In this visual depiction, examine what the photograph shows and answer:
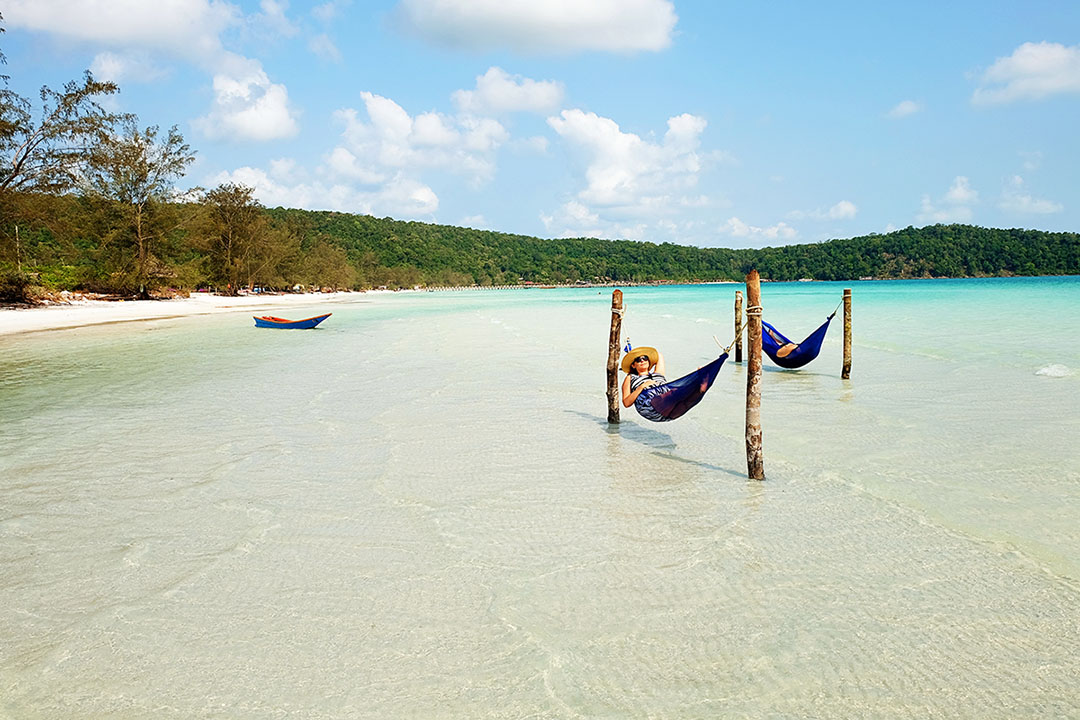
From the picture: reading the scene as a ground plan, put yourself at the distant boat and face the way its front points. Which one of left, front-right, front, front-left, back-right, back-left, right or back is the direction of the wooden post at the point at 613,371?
right

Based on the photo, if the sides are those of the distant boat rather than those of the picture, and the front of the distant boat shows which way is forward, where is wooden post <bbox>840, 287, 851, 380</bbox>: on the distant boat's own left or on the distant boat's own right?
on the distant boat's own right

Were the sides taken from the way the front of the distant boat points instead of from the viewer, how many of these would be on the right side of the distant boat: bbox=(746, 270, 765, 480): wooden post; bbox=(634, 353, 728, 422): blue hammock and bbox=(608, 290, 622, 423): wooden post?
3

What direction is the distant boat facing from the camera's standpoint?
to the viewer's right

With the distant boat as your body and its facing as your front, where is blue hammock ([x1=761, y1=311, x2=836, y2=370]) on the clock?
The blue hammock is roughly at 2 o'clock from the distant boat.

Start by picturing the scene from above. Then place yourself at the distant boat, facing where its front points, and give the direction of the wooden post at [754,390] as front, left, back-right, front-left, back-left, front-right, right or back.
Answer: right

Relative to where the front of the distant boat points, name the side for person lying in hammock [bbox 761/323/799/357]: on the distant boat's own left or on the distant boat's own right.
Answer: on the distant boat's own right

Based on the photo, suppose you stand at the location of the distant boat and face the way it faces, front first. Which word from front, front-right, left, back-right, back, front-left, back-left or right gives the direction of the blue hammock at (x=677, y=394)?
right
